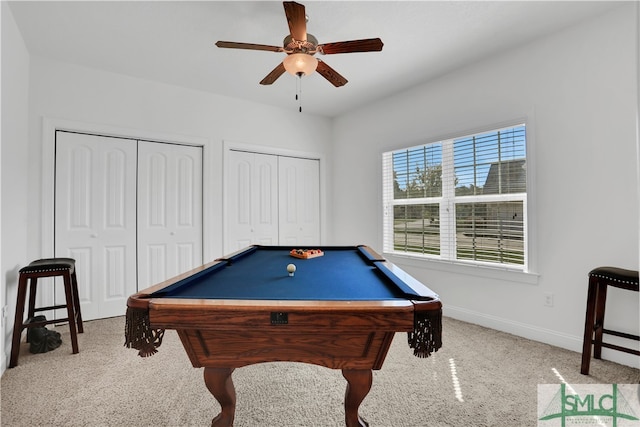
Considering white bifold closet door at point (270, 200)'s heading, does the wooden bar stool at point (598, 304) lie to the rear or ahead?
ahead

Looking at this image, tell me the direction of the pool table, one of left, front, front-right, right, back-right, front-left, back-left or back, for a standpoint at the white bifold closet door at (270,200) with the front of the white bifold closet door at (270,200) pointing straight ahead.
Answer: front-right

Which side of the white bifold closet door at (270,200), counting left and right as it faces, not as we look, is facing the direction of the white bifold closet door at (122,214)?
right

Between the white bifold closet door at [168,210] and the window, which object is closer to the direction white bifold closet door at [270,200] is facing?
the window

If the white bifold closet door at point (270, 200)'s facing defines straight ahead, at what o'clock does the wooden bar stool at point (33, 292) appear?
The wooden bar stool is roughly at 3 o'clock from the white bifold closet door.

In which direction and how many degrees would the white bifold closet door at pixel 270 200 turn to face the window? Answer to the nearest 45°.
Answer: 0° — it already faces it

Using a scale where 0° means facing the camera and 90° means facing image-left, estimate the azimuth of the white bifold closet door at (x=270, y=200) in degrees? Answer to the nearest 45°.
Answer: approximately 315°
